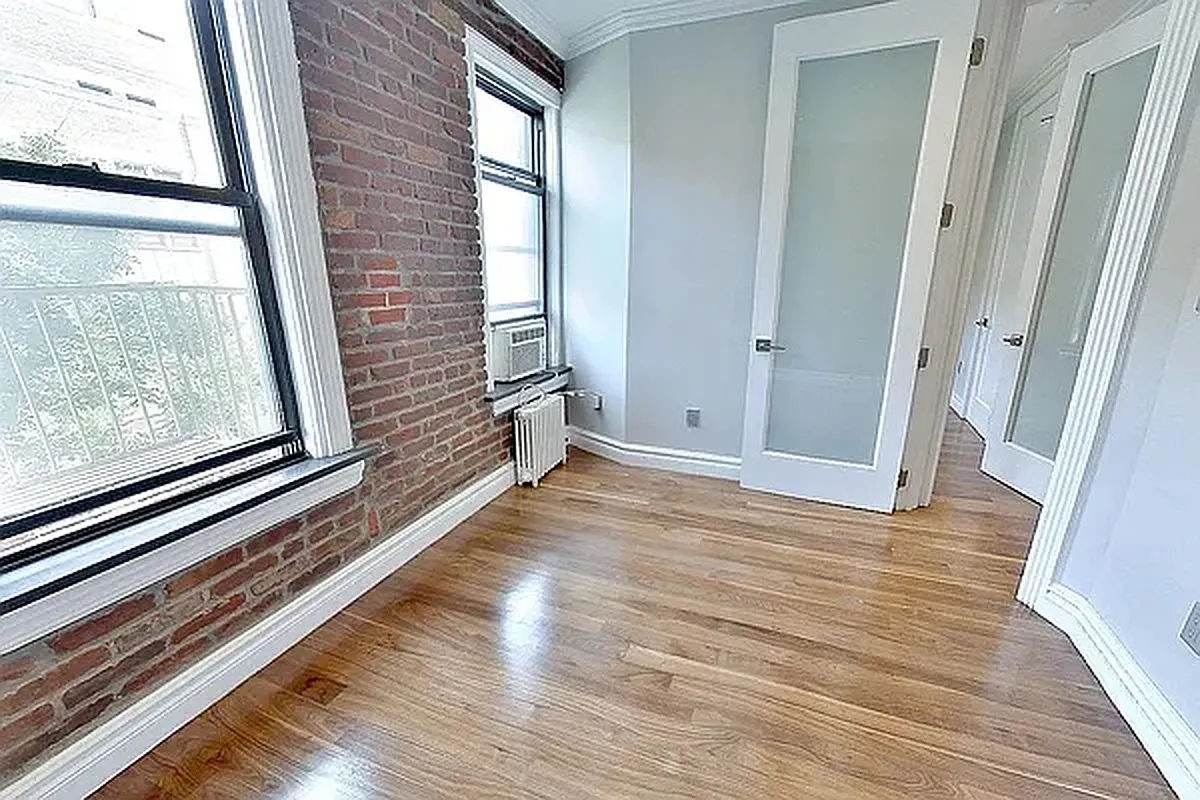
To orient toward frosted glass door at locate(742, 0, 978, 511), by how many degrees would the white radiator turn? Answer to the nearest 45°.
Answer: approximately 45° to its left

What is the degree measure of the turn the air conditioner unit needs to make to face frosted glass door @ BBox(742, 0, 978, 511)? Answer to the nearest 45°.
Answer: approximately 45° to its left

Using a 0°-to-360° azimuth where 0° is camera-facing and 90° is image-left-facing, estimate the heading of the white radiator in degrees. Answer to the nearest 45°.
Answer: approximately 315°

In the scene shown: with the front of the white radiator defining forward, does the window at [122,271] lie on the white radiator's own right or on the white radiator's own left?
on the white radiator's own right

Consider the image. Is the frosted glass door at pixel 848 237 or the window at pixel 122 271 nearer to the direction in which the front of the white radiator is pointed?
the frosted glass door

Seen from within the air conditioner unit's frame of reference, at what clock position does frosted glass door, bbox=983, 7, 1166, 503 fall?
The frosted glass door is roughly at 11 o'clock from the air conditioner unit.

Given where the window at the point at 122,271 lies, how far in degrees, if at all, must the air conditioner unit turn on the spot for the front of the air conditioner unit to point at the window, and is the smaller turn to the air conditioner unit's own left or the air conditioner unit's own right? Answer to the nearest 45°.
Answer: approximately 90° to the air conditioner unit's own right

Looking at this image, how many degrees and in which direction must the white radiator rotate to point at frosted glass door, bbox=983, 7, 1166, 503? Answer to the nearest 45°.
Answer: approximately 45° to its left
